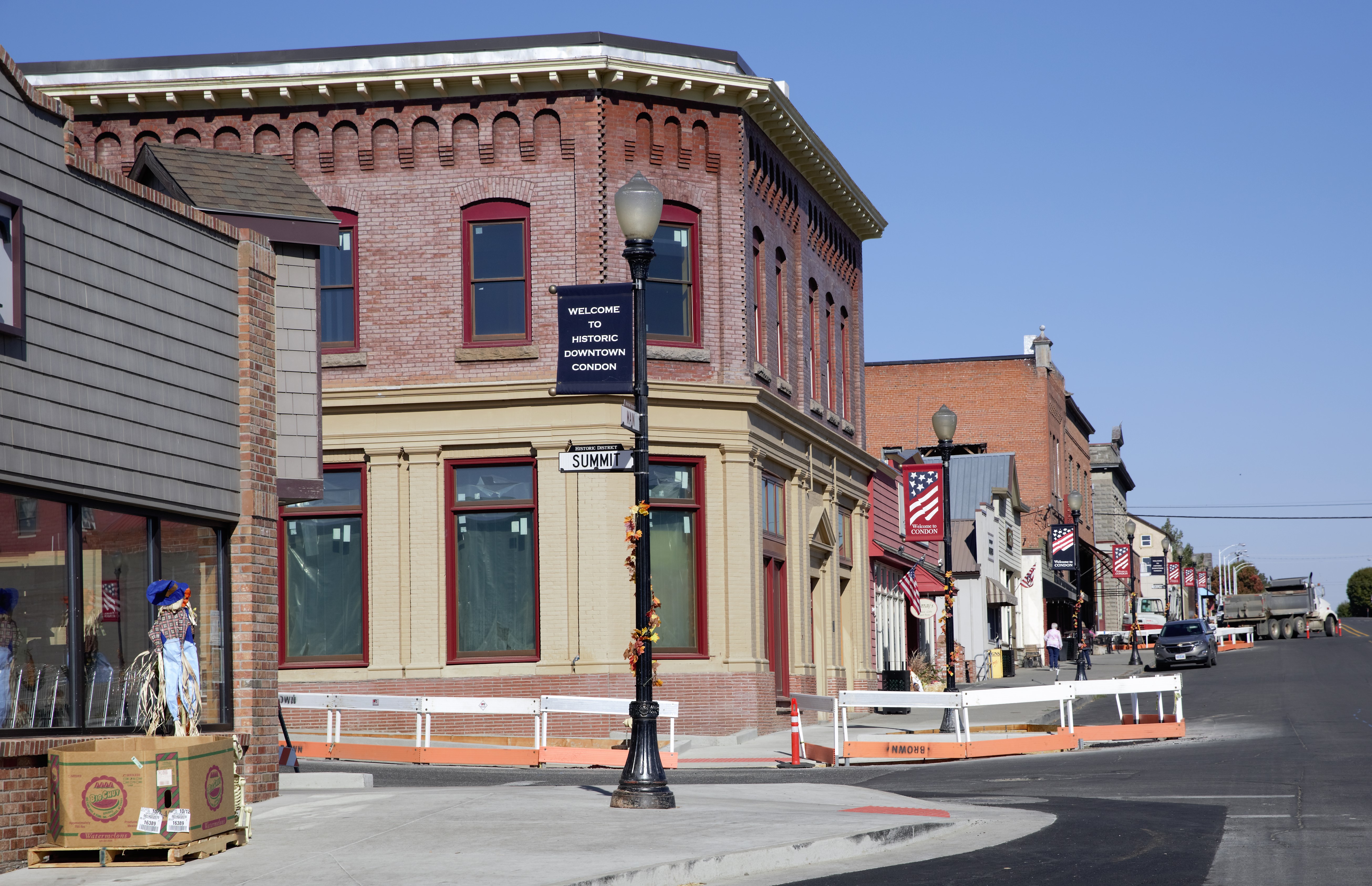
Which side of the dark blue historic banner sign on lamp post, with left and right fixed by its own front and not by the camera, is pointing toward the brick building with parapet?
back

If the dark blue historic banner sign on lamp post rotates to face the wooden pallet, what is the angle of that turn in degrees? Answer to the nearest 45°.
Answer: approximately 45° to its right

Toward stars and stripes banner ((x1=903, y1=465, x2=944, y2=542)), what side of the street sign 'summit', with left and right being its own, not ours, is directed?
back

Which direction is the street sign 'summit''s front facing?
toward the camera

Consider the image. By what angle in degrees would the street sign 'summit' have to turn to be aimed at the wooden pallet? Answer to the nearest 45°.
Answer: approximately 45° to its right

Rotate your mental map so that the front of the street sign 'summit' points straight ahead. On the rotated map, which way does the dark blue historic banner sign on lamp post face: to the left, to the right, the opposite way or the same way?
the same way

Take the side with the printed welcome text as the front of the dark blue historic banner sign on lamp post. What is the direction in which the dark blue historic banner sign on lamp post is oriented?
toward the camera

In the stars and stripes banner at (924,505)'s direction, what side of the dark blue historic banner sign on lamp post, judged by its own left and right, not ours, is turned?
back

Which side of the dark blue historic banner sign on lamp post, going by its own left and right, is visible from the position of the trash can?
back

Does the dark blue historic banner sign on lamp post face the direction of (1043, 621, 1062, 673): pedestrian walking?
no

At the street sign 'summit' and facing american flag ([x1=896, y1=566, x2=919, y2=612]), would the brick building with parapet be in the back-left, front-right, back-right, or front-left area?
front-left

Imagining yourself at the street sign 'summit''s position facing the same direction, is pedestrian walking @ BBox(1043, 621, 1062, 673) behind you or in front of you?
behind

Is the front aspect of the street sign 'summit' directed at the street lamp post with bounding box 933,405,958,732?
no

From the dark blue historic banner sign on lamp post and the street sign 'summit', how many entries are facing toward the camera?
2

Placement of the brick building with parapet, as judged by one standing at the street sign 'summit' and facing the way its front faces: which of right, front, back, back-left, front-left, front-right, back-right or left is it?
back
